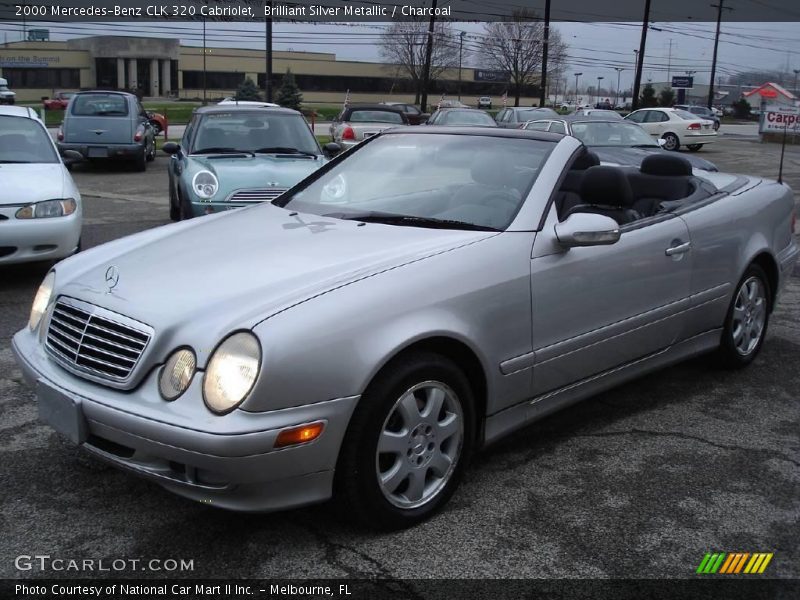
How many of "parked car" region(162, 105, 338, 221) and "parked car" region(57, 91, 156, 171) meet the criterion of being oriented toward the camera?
1

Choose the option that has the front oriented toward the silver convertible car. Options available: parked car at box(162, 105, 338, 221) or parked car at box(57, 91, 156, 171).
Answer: parked car at box(162, 105, 338, 221)

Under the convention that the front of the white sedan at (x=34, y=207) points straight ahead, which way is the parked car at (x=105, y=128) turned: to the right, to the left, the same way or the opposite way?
the opposite way

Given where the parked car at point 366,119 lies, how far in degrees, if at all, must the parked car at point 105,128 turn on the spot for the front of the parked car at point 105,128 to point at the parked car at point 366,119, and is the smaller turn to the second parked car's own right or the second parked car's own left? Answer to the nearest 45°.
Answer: approximately 90° to the second parked car's own right

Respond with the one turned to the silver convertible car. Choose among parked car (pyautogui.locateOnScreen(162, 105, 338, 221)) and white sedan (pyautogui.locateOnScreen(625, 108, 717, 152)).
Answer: the parked car

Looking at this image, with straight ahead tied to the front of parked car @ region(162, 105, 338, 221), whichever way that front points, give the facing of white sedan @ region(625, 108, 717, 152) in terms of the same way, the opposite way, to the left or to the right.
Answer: the opposite way

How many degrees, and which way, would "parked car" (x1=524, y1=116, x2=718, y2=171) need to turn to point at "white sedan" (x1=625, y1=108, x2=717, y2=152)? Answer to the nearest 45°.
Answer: approximately 135° to its left

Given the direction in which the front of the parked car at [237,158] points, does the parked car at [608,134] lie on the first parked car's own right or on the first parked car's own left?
on the first parked car's own left

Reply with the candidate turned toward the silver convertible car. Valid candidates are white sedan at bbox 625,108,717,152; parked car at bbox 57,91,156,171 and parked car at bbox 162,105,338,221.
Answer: parked car at bbox 162,105,338,221

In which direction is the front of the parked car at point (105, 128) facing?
away from the camera
